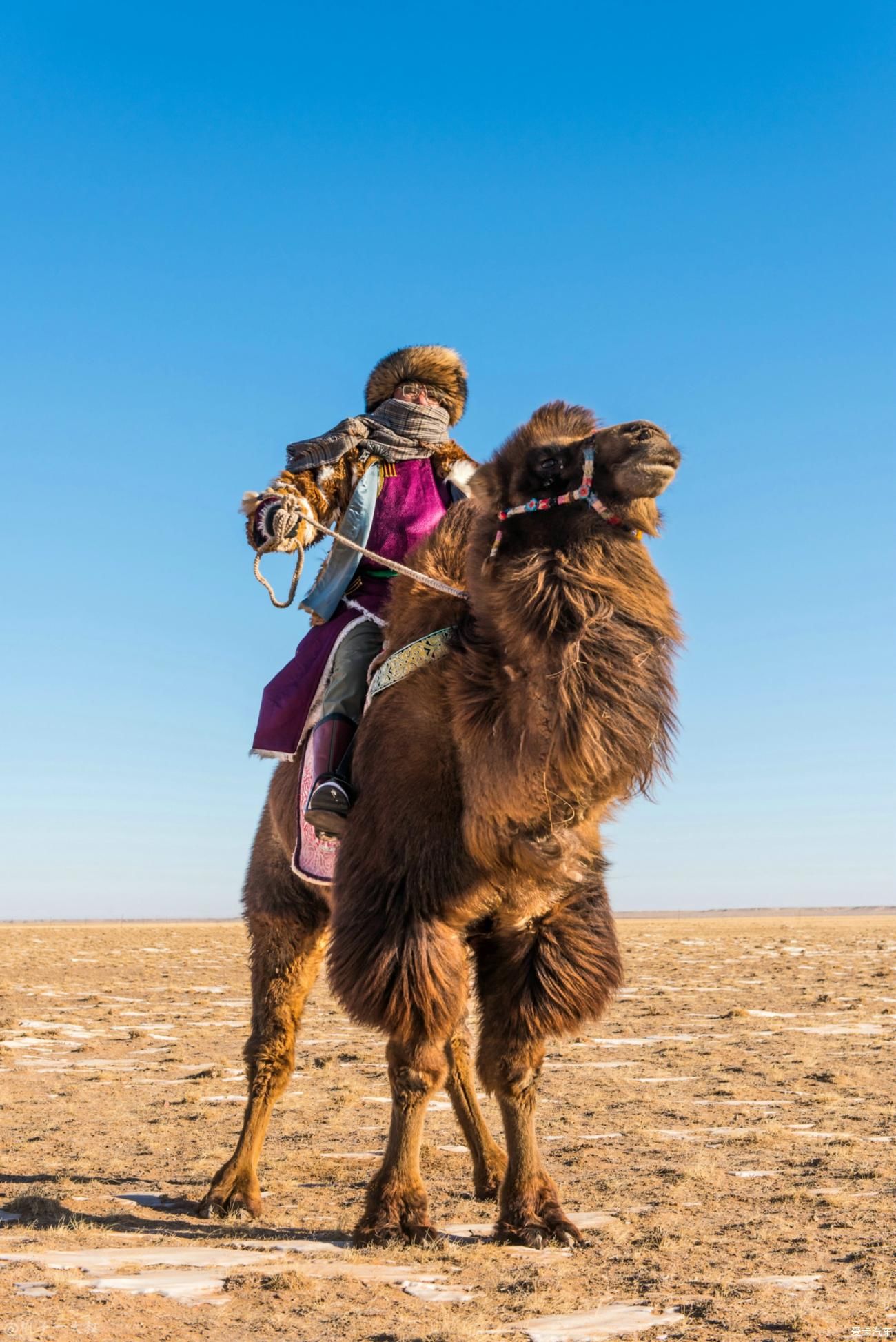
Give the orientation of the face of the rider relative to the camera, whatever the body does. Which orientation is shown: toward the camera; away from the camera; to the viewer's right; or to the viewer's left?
toward the camera

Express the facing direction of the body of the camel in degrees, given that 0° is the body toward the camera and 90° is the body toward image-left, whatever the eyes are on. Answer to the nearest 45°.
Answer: approximately 315°
